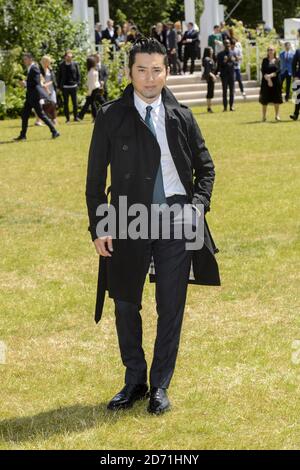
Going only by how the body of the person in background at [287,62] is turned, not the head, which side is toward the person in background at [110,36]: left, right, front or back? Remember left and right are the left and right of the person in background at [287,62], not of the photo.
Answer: right

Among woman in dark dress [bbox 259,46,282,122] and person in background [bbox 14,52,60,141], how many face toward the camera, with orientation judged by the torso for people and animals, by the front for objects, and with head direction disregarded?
1

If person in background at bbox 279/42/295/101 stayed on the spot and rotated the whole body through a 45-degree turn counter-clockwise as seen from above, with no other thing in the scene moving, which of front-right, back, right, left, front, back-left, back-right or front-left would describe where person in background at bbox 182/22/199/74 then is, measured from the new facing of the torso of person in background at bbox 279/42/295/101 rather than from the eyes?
back

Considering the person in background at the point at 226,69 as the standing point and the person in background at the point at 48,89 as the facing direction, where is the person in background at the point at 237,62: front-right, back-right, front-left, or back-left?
back-right

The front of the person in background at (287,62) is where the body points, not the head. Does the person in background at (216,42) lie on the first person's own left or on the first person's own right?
on the first person's own right

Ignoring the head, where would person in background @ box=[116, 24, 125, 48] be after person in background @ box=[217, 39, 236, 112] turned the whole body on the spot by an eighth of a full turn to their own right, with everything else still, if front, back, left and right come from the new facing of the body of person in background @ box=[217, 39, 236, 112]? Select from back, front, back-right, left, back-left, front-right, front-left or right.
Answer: right

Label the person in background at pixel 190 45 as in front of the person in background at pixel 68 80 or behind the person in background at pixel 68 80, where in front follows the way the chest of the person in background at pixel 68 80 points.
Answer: behind

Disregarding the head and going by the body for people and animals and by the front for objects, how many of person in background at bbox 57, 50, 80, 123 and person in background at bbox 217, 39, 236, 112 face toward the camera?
2

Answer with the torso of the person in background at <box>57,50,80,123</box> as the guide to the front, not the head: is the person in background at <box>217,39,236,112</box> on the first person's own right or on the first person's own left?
on the first person's own left

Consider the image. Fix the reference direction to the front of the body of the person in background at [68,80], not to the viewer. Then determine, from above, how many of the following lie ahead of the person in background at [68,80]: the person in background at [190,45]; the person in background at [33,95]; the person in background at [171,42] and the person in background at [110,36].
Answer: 1

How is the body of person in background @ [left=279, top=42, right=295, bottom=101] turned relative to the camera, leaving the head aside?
toward the camera

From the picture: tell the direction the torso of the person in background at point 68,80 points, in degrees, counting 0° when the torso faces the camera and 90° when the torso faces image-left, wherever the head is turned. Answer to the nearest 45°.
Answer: approximately 0°

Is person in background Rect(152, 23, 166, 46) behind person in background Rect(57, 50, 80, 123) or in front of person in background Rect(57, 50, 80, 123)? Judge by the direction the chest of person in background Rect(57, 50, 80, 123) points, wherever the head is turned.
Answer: behind

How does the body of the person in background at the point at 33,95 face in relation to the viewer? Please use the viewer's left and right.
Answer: facing to the left of the viewer

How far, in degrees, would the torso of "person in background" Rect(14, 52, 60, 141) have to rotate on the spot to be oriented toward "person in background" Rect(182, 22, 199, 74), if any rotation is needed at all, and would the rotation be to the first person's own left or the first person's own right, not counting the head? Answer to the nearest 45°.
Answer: approximately 135° to the first person's own right
